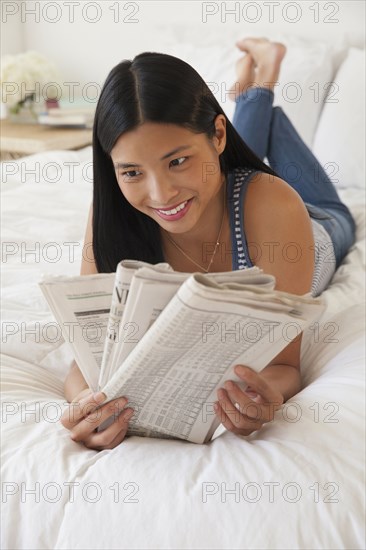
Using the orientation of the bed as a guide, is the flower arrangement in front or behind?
behind

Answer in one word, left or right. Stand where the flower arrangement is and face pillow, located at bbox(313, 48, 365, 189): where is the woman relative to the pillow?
right

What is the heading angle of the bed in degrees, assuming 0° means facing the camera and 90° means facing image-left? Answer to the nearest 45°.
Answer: approximately 0°

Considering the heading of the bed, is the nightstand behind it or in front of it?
behind
